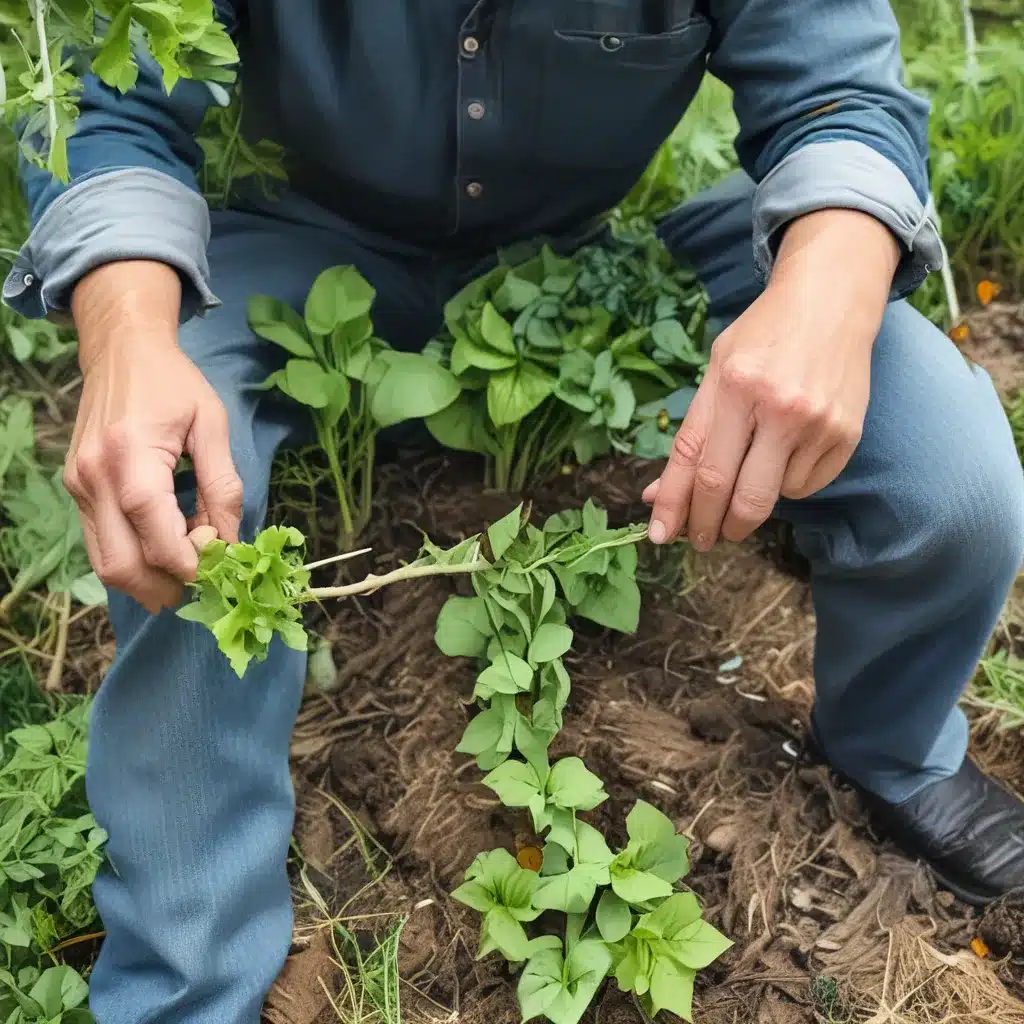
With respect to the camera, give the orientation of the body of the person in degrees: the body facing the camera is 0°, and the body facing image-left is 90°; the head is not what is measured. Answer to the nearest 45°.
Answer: approximately 0°
